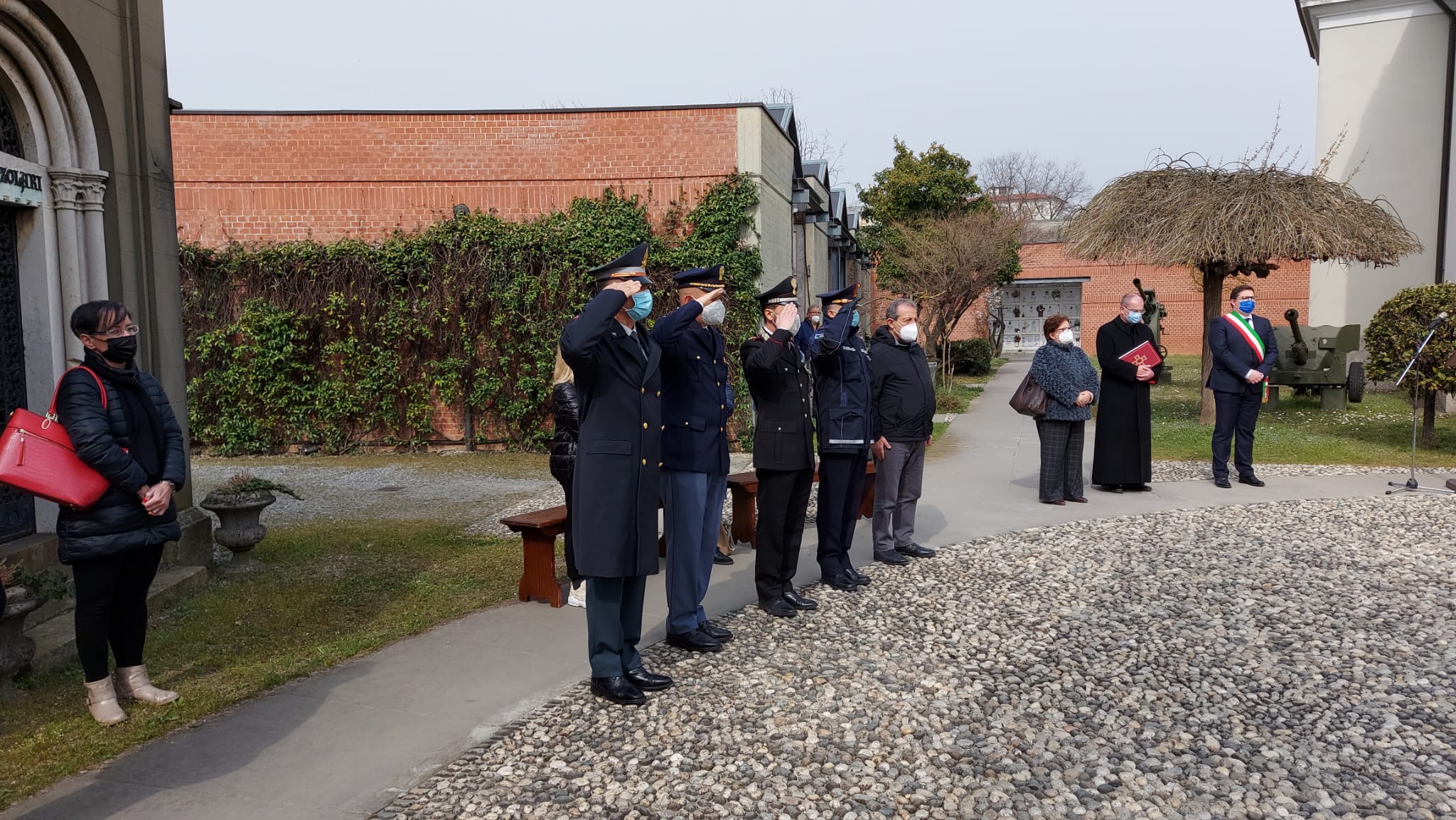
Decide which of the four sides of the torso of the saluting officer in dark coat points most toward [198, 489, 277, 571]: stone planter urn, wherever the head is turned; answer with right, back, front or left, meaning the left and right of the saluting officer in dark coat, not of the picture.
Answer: back

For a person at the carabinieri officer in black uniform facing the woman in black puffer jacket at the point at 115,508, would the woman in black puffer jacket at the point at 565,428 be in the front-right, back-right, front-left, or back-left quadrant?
front-right

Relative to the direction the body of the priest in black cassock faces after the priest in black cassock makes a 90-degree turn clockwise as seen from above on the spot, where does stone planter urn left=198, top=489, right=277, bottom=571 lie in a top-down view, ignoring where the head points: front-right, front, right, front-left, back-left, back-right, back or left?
front

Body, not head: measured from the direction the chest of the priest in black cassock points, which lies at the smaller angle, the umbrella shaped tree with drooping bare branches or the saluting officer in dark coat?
the saluting officer in dark coat

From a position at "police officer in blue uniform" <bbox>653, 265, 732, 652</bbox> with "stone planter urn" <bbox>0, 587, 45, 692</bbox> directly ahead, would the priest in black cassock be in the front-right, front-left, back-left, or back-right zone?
back-right

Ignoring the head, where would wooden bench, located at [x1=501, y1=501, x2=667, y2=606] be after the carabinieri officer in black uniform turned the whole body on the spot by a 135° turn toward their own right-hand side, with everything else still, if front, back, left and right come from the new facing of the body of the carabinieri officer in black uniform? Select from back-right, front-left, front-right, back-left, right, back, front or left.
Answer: front

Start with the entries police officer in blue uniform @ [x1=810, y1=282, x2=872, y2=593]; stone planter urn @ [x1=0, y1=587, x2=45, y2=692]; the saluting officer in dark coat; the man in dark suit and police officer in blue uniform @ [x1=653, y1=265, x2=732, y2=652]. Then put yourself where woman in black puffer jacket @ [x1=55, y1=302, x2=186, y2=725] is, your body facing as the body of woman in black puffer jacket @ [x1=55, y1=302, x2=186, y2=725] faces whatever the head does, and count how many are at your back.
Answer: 1

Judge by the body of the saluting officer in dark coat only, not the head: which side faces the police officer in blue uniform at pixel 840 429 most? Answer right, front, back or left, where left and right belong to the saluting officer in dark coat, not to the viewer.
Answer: left

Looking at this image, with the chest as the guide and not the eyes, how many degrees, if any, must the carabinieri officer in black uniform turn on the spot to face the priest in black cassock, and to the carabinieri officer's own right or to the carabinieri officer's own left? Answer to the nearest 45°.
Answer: approximately 90° to the carabinieri officer's own left

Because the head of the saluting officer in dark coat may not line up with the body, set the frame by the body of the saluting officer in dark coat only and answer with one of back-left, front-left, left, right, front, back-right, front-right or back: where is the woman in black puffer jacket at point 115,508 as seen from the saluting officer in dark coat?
back-right

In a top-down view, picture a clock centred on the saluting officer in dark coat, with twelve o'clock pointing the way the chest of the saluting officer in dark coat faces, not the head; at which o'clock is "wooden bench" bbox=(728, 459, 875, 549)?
The wooden bench is roughly at 8 o'clock from the saluting officer in dark coat.
